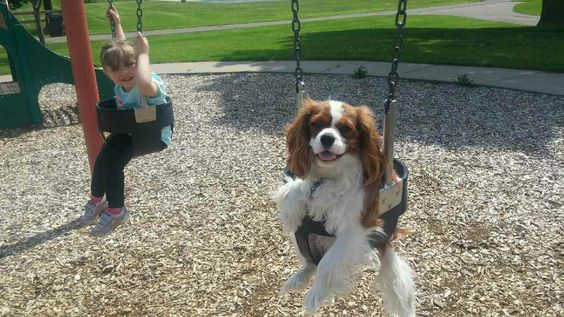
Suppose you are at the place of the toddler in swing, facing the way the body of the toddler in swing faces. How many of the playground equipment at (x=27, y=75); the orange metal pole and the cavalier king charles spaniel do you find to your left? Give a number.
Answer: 1

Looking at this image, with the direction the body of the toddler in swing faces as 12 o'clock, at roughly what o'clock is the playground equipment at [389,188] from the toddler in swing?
The playground equipment is roughly at 9 o'clock from the toddler in swing.

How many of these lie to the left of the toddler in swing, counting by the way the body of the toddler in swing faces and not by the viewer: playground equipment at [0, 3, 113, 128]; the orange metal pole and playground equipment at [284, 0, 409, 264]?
1

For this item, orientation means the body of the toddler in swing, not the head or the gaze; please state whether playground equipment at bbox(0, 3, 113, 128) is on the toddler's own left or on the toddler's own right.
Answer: on the toddler's own right

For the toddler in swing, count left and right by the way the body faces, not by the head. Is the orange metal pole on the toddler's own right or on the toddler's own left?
on the toddler's own right

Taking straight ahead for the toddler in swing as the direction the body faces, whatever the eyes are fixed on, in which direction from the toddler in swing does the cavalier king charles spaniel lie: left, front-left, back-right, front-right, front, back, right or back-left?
left

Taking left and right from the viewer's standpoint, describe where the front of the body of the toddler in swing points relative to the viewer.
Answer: facing the viewer and to the left of the viewer
